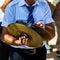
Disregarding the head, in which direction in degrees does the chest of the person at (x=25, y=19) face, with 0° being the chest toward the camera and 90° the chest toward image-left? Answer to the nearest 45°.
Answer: approximately 0°
